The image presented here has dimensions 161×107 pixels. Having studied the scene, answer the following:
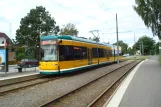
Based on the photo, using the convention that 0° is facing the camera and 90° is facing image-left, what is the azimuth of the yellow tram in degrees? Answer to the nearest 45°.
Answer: approximately 45°
